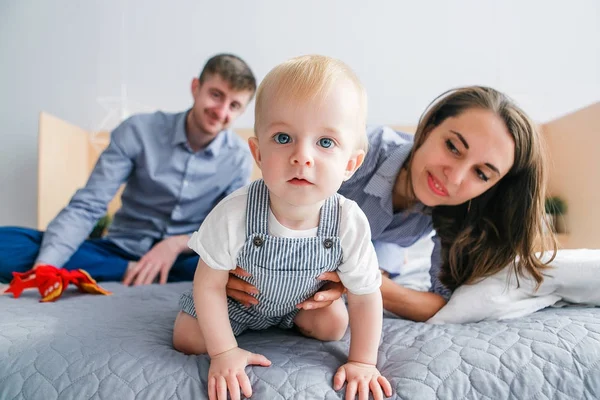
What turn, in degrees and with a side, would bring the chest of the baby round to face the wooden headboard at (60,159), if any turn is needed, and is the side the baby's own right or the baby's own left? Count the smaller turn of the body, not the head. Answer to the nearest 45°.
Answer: approximately 135° to the baby's own right

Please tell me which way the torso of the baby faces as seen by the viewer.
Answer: toward the camera

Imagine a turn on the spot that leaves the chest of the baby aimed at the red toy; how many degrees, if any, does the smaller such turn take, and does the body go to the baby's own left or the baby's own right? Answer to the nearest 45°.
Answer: approximately 135° to the baby's own right

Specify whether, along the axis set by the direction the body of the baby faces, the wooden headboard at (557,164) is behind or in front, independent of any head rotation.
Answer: behind
